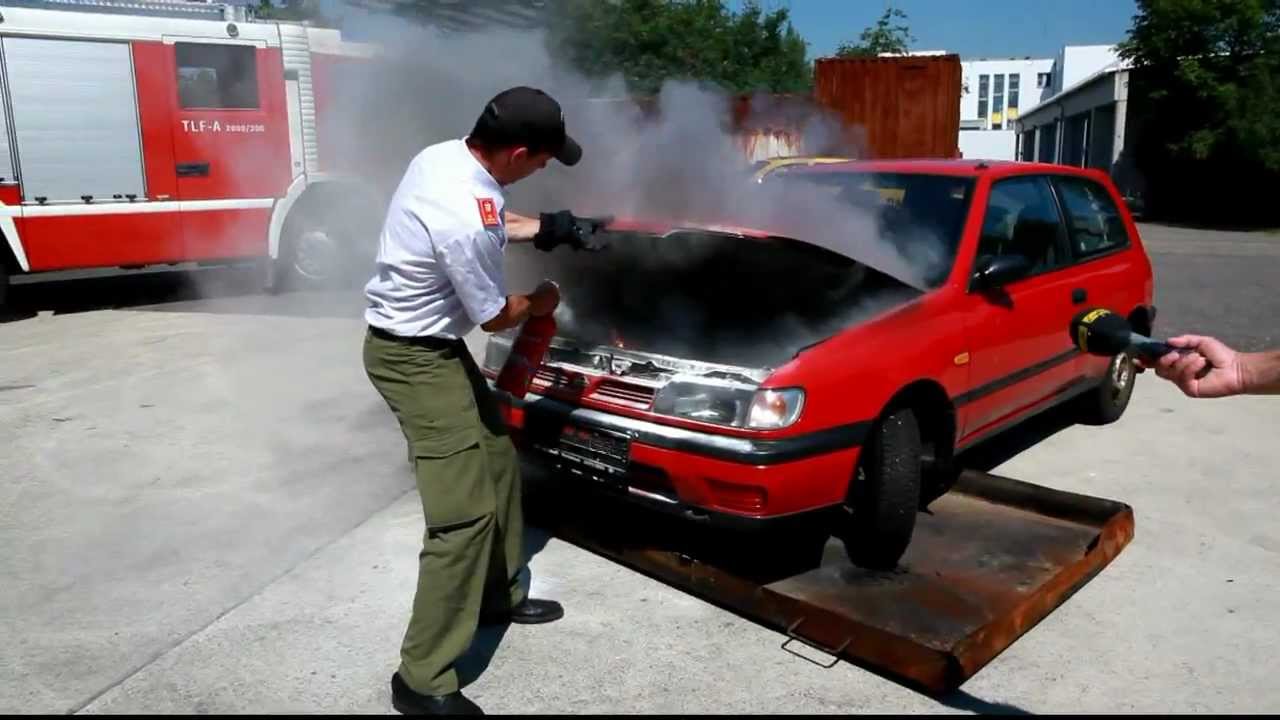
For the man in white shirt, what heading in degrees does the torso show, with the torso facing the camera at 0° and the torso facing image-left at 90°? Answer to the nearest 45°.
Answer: approximately 270°

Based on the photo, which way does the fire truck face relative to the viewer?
to the viewer's right

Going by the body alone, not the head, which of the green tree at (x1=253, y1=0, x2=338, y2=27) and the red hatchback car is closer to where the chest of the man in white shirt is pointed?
the red hatchback car

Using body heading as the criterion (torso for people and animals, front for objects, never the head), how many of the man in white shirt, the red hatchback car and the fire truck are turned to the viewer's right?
2

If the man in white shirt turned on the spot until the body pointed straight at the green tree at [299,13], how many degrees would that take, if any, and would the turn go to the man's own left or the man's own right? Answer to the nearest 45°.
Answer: approximately 90° to the man's own left

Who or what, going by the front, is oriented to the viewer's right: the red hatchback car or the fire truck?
the fire truck

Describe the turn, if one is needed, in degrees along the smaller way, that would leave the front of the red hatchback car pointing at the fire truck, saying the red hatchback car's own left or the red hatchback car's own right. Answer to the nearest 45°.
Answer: approximately 90° to the red hatchback car's own right

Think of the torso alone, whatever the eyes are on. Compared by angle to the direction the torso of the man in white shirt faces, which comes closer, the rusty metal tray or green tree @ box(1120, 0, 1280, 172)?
the rusty metal tray

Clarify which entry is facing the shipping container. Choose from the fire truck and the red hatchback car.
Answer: the fire truck

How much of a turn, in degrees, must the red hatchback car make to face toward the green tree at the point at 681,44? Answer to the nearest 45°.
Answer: approximately 135° to its right

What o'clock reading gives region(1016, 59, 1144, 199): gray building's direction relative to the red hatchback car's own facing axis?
The gray building is roughly at 5 o'clock from the red hatchback car.

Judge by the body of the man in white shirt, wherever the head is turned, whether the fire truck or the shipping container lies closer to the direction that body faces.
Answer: the shipping container

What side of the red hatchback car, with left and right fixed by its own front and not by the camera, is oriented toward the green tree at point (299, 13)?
right

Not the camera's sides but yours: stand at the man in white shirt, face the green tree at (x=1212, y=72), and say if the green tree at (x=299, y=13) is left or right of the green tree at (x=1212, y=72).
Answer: left
